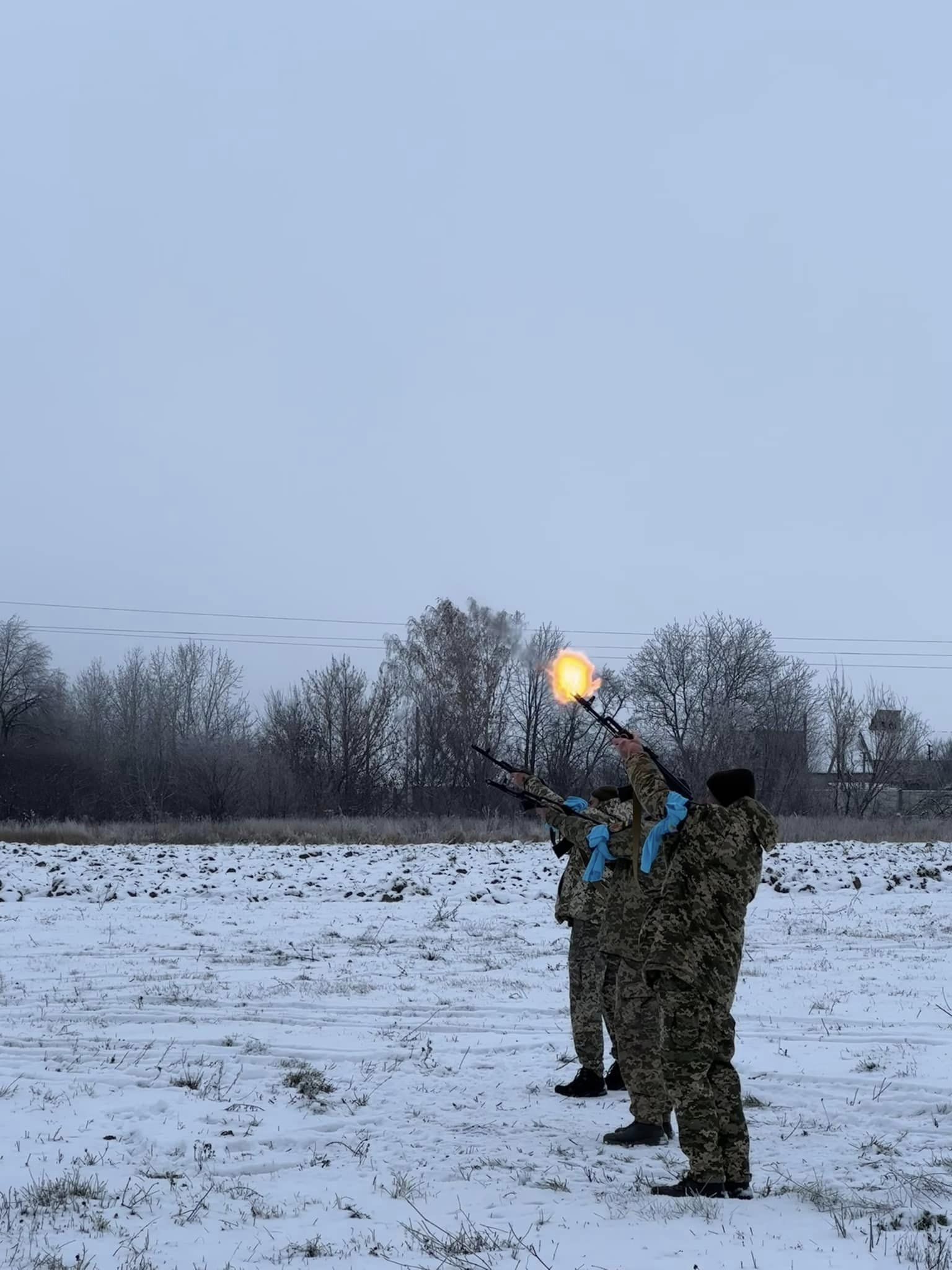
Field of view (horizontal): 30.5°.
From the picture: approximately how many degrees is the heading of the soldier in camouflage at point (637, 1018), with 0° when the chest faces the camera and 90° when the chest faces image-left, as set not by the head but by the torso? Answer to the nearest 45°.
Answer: approximately 90°

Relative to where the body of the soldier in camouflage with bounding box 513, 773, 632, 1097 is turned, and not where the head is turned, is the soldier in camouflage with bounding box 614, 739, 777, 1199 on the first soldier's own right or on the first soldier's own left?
on the first soldier's own left

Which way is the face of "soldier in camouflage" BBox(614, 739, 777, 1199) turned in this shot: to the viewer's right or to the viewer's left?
to the viewer's left

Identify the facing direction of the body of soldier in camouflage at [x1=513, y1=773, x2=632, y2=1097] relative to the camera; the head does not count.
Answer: to the viewer's left

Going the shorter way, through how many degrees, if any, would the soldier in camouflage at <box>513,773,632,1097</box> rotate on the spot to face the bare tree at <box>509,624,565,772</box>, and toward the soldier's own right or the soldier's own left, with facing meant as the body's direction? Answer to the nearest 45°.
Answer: approximately 90° to the soldier's own right

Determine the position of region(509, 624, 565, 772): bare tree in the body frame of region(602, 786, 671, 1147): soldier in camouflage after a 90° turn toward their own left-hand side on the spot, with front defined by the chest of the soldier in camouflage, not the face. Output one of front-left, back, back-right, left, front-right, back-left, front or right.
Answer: back
